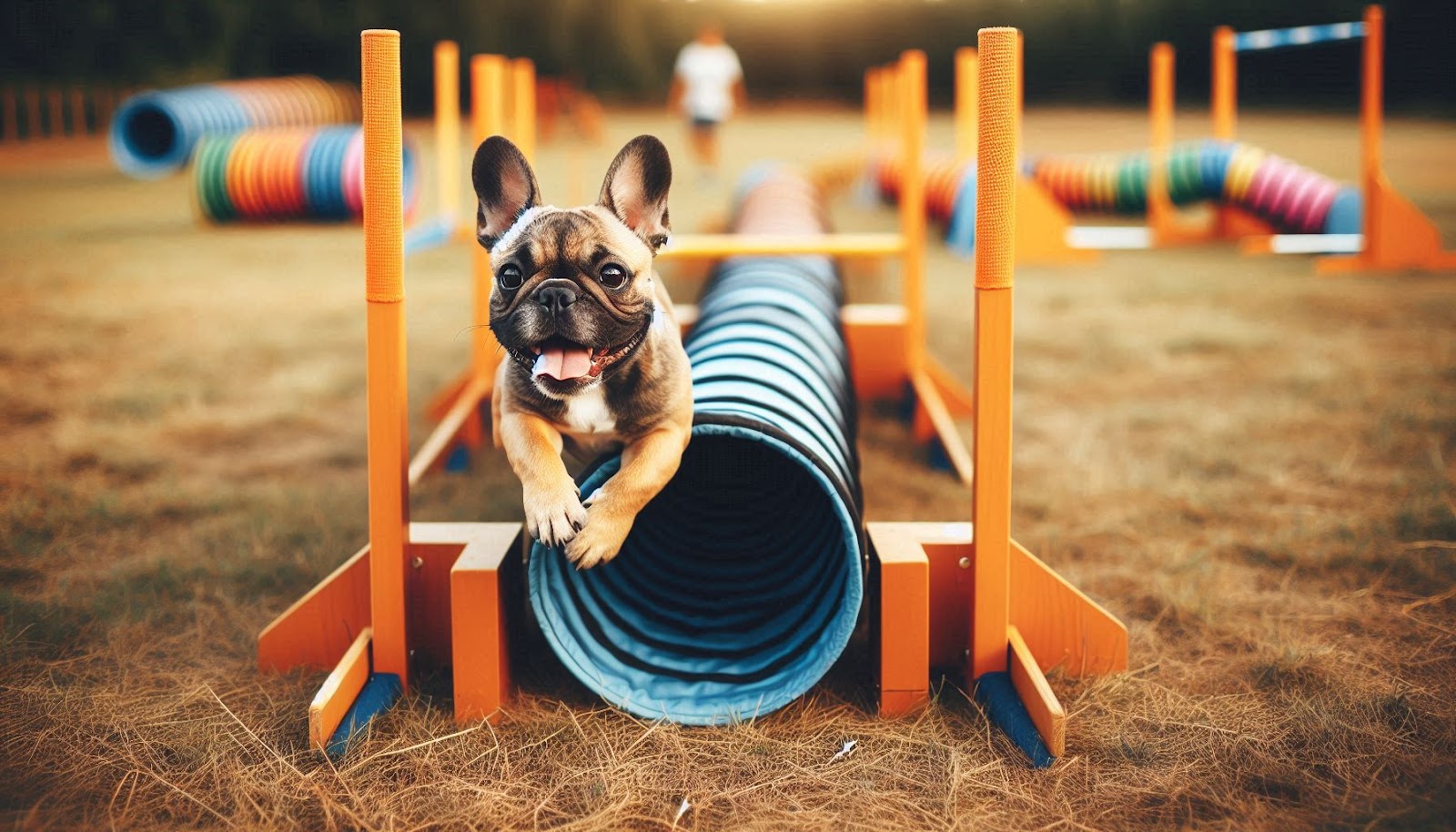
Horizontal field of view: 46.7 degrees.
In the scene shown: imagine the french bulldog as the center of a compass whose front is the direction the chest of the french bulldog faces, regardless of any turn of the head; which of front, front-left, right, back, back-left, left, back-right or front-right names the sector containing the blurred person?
back

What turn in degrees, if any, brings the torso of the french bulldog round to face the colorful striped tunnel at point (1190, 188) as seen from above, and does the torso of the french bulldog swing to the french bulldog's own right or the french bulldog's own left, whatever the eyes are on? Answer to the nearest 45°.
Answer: approximately 135° to the french bulldog's own left

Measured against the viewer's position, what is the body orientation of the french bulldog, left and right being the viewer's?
facing the viewer

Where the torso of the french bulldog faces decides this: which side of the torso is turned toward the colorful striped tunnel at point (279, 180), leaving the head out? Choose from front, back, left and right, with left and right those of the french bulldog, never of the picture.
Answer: back

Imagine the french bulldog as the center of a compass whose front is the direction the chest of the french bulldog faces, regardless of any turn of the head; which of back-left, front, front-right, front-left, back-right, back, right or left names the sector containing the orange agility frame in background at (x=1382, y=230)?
back-left

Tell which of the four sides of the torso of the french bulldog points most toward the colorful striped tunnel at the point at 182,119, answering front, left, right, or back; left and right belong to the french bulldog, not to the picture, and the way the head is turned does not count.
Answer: back
